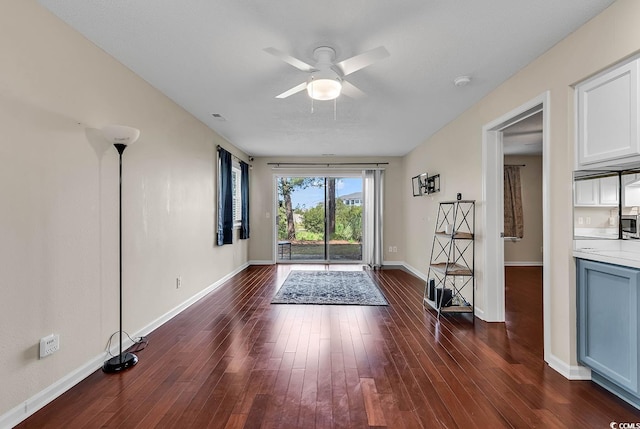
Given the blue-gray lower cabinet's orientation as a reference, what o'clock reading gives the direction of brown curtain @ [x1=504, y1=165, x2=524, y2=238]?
The brown curtain is roughly at 4 o'clock from the blue-gray lower cabinet.

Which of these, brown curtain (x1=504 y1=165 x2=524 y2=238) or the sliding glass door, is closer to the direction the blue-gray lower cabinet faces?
the sliding glass door

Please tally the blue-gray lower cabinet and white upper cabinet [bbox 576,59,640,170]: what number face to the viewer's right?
0

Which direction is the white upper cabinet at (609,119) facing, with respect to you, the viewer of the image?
facing the viewer and to the left of the viewer

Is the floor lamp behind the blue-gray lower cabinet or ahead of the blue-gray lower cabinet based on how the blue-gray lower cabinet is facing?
ahead

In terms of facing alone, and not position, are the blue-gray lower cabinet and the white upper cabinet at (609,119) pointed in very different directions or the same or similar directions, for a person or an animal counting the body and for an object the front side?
same or similar directions

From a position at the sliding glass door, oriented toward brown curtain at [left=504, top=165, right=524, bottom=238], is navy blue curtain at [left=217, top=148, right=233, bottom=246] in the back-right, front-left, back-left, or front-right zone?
back-right

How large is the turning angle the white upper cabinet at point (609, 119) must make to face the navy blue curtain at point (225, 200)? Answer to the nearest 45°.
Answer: approximately 45° to its right

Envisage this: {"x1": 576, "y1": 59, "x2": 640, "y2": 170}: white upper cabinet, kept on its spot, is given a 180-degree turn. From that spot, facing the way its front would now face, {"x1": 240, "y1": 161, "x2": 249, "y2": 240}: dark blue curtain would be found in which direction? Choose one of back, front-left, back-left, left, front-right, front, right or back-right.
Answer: back-left

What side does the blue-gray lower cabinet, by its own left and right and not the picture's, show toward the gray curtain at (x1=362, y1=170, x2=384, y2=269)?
right

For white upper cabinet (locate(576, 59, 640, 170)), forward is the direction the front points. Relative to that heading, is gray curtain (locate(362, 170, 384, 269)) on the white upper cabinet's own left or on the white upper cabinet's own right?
on the white upper cabinet's own right
